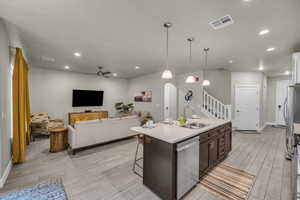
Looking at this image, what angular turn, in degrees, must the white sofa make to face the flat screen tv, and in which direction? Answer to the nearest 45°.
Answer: approximately 45° to its right

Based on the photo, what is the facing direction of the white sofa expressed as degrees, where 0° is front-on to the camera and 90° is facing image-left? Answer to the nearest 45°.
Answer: approximately 135°

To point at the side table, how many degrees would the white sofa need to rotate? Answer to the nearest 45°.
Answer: approximately 45° to its left

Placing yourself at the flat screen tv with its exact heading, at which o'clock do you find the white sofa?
The white sofa is roughly at 12 o'clock from the flat screen tv.

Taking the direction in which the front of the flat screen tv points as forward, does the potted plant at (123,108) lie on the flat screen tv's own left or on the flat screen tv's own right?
on the flat screen tv's own left

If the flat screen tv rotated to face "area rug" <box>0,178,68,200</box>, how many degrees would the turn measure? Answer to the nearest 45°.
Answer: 0° — it already faces it

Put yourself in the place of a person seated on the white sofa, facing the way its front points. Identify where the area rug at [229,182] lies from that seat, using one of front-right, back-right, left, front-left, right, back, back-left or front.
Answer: back

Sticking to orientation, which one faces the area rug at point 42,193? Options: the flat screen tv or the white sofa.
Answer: the flat screen tv

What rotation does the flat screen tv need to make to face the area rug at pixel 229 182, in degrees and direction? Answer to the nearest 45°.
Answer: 0° — it already faces it

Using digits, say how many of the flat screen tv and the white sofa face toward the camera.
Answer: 1

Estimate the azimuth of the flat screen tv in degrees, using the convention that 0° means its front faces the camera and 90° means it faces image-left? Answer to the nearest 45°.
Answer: approximately 0°
